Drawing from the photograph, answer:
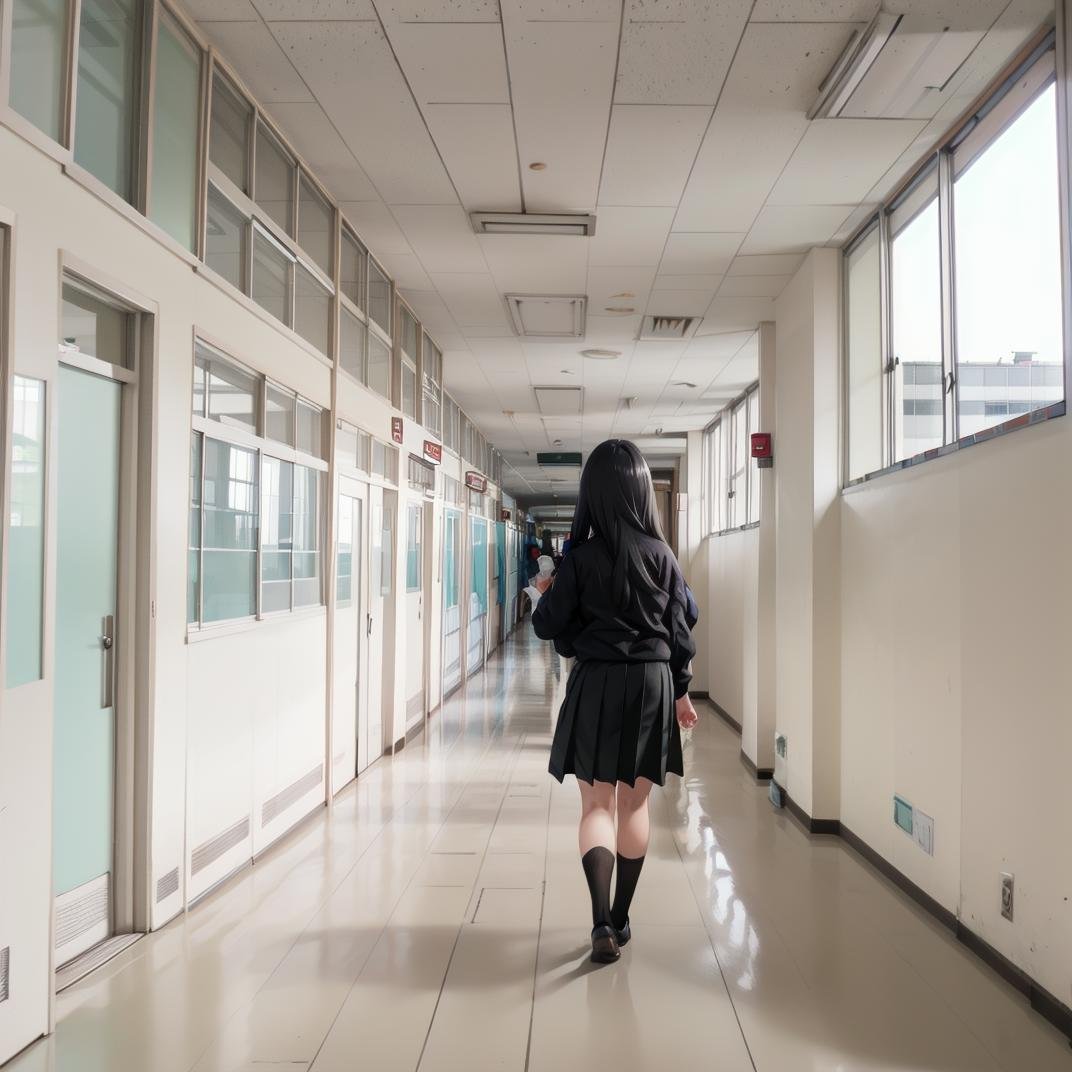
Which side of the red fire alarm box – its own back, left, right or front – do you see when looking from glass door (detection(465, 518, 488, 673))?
right

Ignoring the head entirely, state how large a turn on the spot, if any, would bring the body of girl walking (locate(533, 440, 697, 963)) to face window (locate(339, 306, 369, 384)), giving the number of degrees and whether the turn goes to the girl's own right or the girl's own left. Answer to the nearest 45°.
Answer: approximately 45° to the girl's own left

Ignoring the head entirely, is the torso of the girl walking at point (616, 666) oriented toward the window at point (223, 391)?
no

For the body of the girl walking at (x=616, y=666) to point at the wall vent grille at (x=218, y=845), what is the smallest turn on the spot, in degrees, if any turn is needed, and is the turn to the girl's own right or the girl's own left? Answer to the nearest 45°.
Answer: approximately 90° to the girl's own left

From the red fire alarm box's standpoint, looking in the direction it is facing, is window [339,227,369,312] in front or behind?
in front

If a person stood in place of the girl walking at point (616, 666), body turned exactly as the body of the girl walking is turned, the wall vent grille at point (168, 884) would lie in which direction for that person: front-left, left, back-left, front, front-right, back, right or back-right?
left

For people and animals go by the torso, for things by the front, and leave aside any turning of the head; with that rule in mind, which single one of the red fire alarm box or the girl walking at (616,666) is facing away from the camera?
the girl walking

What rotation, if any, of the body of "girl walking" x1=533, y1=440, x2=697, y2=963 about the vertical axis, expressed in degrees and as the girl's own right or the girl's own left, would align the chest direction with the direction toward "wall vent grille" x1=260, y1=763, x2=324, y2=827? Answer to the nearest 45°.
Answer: approximately 45° to the girl's own left

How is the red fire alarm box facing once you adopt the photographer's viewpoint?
facing the viewer and to the left of the viewer

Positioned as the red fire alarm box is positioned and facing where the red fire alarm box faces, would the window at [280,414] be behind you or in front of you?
in front

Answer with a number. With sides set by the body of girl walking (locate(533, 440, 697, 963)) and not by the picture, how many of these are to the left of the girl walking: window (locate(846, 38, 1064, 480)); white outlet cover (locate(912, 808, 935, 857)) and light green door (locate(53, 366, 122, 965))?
1

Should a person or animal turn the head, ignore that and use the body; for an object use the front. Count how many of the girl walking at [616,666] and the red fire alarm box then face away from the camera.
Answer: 1

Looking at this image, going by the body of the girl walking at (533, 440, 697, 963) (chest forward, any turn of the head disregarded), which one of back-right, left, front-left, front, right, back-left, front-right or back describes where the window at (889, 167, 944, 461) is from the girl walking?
front-right

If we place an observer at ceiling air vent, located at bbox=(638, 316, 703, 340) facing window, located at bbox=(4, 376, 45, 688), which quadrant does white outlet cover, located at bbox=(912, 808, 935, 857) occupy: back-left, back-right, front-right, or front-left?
front-left

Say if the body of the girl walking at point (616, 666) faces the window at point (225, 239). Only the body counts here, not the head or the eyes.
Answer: no

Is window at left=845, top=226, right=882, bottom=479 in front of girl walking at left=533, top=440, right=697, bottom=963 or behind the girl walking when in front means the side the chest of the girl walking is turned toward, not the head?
in front

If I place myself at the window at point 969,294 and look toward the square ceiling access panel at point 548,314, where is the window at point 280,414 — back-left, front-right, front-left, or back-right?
front-left

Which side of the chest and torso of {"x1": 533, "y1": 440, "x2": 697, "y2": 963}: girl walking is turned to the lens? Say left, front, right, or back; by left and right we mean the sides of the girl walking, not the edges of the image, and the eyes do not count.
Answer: back

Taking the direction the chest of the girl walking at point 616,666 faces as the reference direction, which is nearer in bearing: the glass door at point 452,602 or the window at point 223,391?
the glass door

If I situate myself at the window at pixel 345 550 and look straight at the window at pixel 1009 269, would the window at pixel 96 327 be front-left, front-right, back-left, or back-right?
front-right
